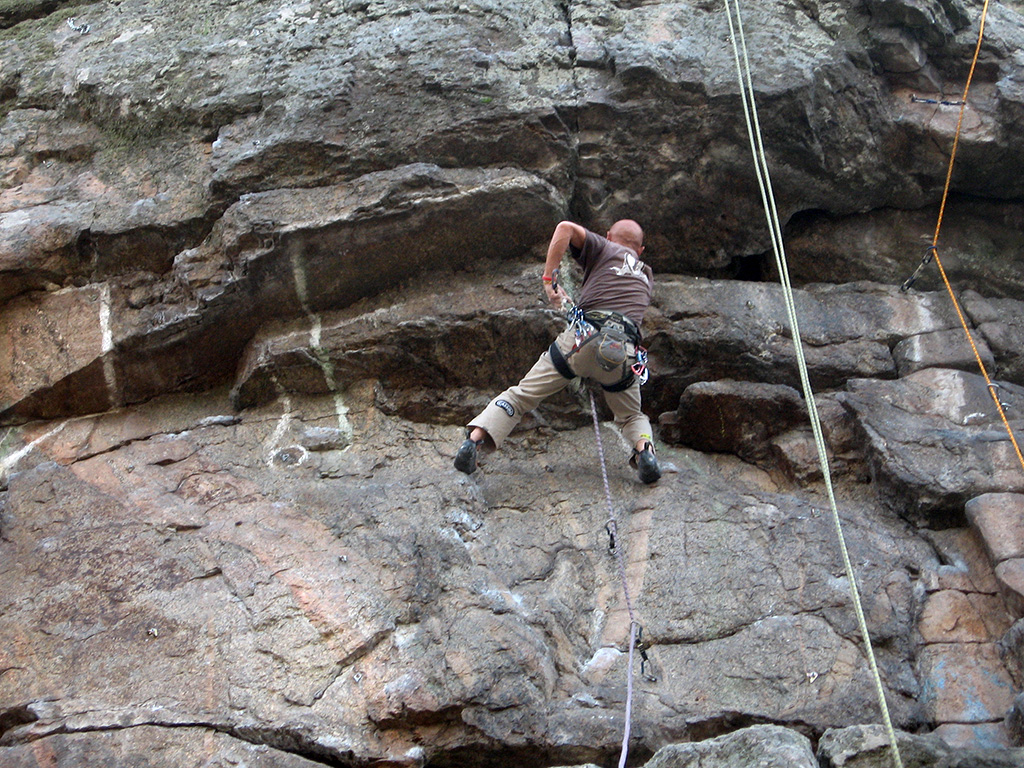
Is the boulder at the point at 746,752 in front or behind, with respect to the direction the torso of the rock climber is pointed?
behind

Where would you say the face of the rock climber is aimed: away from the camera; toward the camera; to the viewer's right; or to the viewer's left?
away from the camera

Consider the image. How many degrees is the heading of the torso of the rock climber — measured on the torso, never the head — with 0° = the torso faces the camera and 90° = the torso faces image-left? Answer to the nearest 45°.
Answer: approximately 180°
